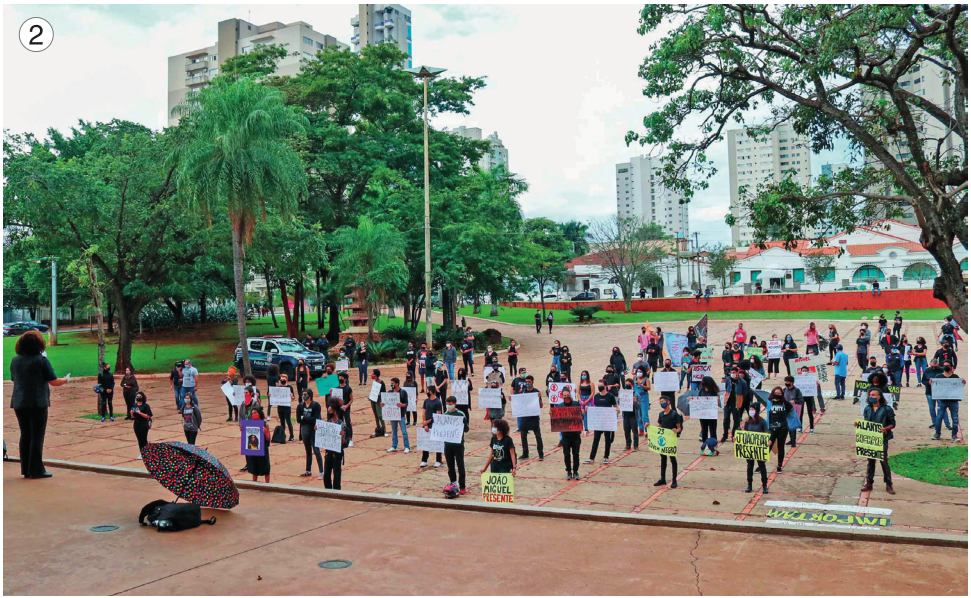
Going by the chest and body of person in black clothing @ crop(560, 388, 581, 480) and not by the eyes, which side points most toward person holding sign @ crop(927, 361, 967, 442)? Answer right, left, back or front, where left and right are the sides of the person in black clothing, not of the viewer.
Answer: left

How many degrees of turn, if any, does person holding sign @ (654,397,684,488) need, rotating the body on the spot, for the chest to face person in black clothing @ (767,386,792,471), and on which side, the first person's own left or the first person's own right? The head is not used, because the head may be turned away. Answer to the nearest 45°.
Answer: approximately 135° to the first person's own left

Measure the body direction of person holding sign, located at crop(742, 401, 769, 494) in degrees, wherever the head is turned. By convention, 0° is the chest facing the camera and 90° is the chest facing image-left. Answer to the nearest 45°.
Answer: approximately 45°

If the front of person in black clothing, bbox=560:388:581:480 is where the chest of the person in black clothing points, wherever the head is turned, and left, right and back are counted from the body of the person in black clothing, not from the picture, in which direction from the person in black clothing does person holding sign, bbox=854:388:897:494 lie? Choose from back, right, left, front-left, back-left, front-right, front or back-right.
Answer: left

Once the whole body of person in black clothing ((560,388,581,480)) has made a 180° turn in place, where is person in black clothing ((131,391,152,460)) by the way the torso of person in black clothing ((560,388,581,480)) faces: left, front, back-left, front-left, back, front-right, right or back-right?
left

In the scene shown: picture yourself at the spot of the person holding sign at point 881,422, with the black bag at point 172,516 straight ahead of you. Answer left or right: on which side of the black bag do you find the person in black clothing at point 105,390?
right

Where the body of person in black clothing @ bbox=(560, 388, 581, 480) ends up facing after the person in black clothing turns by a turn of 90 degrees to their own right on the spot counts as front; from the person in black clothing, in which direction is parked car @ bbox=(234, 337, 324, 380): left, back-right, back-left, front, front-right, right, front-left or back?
front-right

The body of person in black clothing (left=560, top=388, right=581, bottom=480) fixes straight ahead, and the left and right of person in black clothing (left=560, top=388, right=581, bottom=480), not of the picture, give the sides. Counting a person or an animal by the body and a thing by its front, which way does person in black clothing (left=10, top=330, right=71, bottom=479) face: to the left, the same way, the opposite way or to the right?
the opposite way

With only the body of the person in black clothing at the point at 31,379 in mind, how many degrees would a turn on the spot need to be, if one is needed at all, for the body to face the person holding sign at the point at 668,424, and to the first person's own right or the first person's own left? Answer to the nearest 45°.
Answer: approximately 45° to the first person's own right

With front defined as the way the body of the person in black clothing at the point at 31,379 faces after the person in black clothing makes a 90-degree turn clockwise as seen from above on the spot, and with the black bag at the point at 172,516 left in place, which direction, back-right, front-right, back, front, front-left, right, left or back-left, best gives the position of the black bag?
front

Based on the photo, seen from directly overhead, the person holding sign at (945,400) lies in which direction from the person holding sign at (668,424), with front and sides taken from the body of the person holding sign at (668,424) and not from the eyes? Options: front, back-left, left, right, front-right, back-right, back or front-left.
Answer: back

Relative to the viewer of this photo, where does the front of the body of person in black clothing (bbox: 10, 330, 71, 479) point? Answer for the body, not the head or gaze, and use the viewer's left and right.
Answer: facing away from the viewer and to the right of the viewer

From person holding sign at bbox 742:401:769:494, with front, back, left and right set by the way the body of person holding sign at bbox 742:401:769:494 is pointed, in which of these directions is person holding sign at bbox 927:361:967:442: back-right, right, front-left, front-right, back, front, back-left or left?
back
